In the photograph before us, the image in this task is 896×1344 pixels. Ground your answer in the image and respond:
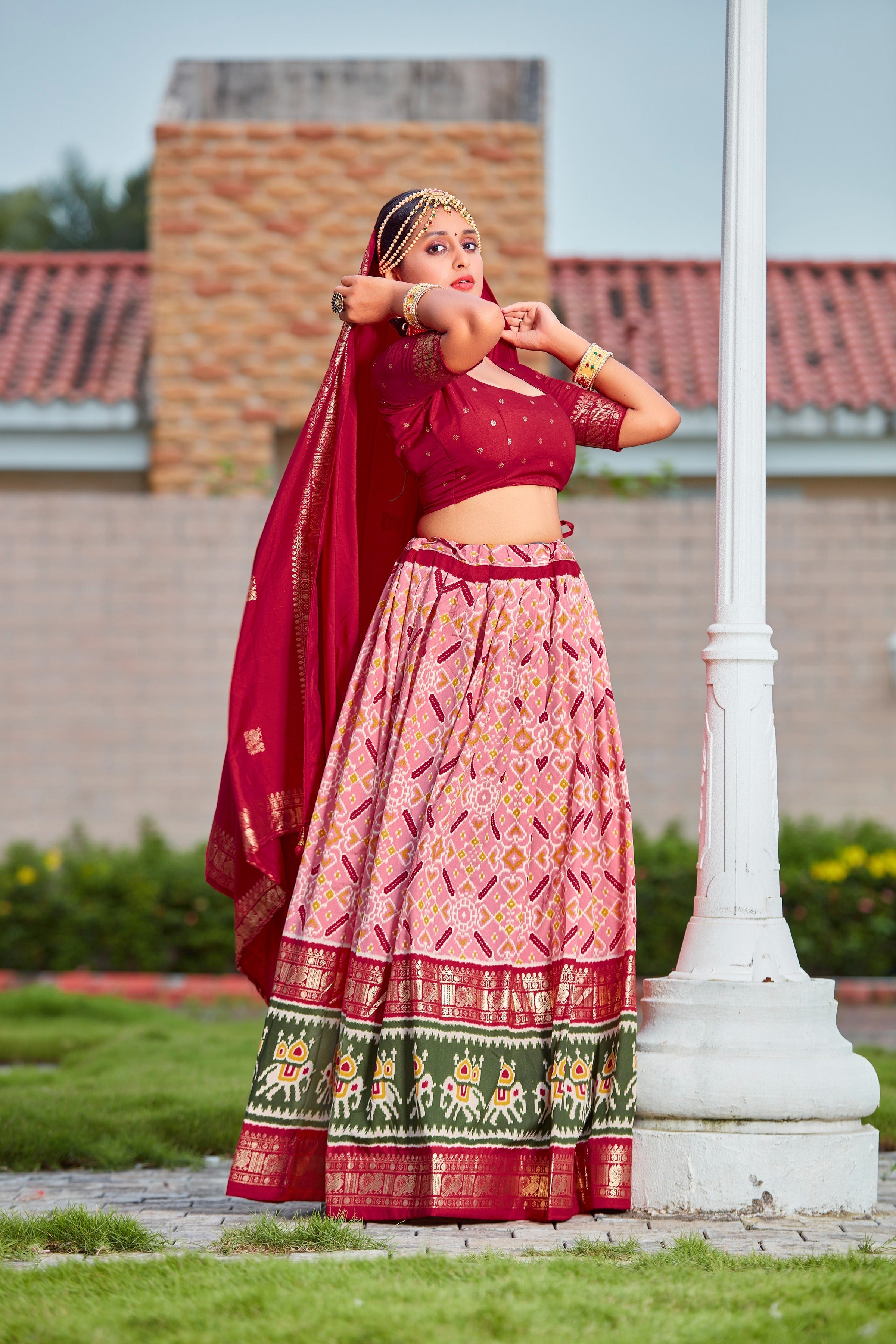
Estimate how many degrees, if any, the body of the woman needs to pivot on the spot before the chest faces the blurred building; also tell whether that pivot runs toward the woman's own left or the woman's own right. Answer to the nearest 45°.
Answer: approximately 135° to the woman's own left

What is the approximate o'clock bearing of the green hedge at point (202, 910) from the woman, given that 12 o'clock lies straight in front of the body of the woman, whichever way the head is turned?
The green hedge is roughly at 7 o'clock from the woman.

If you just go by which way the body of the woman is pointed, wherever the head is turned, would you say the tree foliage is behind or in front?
behind

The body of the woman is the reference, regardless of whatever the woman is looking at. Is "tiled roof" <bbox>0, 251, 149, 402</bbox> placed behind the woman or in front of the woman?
behind

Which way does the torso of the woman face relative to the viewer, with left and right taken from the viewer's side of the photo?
facing the viewer and to the right of the viewer

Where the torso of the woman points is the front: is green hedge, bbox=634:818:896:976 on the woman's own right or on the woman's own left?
on the woman's own left

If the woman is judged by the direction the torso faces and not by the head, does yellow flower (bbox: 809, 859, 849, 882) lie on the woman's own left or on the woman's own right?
on the woman's own left

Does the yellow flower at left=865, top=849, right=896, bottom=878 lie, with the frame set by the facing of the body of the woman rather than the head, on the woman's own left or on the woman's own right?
on the woman's own left
